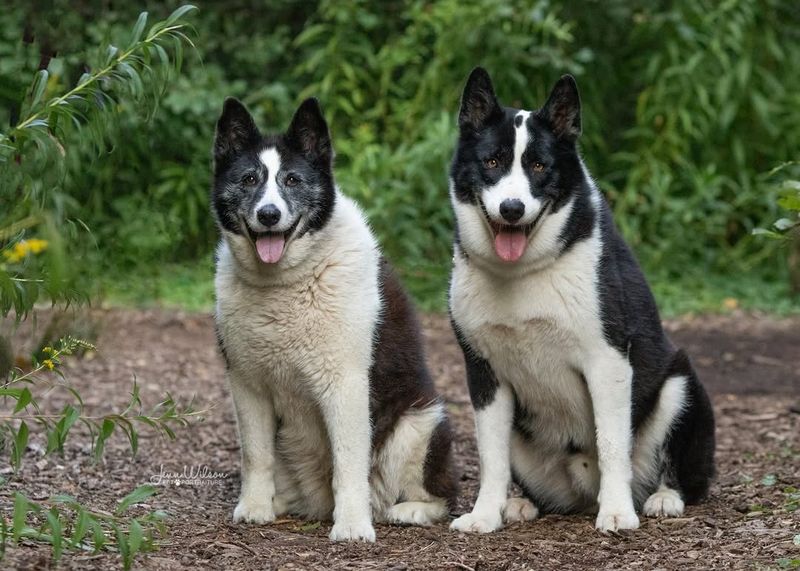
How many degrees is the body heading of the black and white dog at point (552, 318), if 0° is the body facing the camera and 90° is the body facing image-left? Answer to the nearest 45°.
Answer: approximately 45°

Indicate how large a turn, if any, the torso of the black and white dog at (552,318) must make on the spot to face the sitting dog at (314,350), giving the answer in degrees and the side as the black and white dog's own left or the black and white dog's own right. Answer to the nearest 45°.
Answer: approximately 45° to the black and white dog's own right

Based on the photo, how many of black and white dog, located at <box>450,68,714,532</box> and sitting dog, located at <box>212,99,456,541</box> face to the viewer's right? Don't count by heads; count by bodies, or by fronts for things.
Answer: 0

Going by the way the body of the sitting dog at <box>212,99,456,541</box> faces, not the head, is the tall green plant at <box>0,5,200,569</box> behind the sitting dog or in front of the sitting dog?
in front

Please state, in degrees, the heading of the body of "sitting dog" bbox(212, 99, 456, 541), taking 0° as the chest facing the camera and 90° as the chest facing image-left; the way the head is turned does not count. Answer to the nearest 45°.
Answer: approximately 45°

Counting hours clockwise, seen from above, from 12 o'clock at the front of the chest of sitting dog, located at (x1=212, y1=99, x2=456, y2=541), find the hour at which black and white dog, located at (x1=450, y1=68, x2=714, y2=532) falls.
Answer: The black and white dog is roughly at 8 o'clock from the sitting dog.

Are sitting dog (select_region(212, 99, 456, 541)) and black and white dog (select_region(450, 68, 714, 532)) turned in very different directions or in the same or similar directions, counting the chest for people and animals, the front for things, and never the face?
same or similar directions
